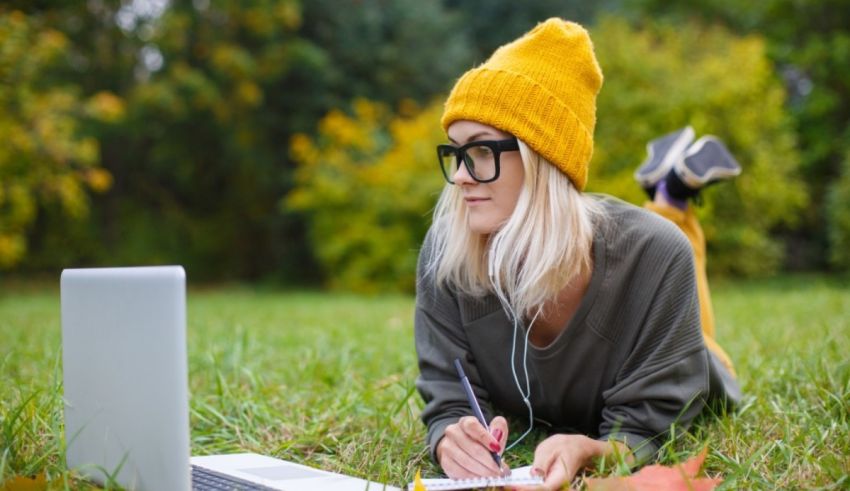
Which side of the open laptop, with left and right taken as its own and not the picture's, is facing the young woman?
front

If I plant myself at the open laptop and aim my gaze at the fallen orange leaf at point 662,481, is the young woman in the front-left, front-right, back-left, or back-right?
front-left

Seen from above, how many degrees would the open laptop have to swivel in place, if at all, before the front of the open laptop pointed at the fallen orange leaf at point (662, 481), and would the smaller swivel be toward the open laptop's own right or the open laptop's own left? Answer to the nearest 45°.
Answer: approximately 45° to the open laptop's own right

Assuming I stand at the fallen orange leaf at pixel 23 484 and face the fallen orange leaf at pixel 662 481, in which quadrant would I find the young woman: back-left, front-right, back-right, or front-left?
front-left

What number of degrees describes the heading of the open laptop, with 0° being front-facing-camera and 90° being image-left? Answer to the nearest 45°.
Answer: approximately 225°
